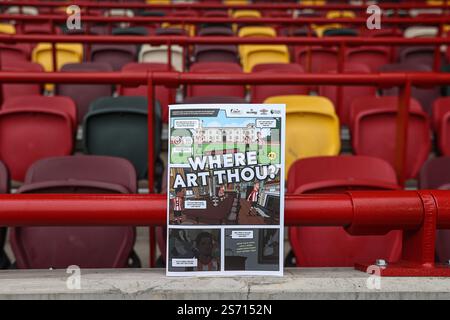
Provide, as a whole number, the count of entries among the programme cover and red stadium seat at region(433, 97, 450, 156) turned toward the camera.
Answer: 2

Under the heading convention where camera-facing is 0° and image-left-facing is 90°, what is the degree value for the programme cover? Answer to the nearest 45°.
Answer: approximately 0°

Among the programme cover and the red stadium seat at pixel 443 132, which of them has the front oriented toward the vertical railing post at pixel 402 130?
the red stadium seat

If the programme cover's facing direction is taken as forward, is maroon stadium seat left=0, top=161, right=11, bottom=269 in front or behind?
behind

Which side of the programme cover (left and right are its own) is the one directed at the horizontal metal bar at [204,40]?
back

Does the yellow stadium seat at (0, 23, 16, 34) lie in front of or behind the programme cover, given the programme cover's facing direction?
behind

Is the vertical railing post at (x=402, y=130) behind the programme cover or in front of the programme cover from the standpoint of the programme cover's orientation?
behind

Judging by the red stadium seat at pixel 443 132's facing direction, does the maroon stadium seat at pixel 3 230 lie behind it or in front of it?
in front
